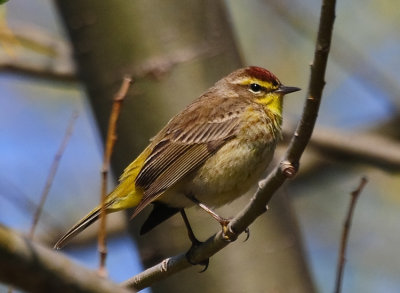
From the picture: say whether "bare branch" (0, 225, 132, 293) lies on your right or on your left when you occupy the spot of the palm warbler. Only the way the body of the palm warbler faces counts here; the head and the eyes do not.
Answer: on your right

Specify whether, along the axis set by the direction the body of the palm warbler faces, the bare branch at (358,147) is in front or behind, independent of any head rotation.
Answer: in front

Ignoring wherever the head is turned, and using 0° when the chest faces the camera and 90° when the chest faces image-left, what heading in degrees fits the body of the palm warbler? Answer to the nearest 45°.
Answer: approximately 270°
